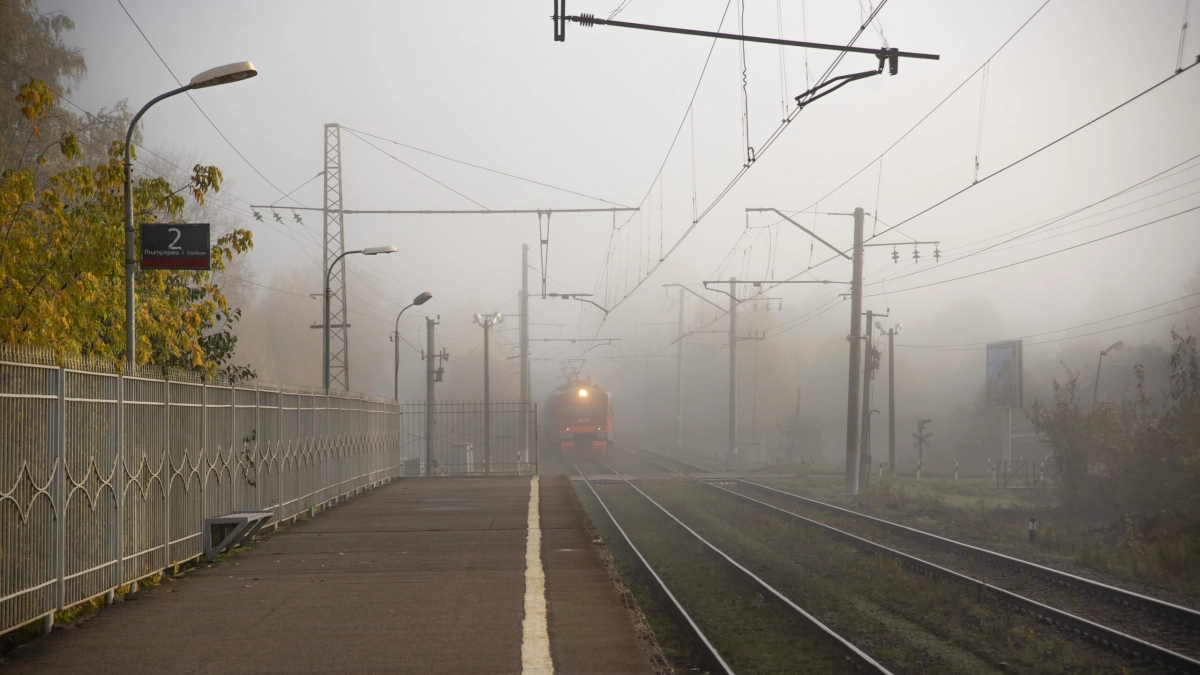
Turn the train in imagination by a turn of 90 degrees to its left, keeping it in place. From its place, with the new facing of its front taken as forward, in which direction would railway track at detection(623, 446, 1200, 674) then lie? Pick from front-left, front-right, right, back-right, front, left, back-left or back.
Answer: right

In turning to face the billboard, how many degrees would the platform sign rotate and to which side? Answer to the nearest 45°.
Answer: approximately 135° to its left

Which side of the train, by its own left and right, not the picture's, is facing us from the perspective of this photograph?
front

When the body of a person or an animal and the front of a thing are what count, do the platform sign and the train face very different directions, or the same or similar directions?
same or similar directions

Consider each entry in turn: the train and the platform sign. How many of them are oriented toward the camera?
2

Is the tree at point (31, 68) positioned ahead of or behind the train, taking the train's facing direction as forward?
ahead

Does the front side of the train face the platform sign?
yes

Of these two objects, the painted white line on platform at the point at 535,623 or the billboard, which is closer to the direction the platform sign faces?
the painted white line on platform
